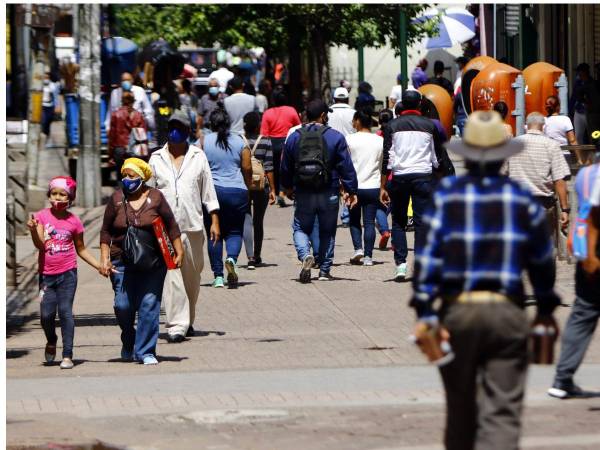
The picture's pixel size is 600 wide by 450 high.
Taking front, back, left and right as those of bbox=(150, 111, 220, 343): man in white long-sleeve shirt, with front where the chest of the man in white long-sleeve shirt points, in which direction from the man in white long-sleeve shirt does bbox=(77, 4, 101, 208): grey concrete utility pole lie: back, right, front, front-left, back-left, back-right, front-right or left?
back

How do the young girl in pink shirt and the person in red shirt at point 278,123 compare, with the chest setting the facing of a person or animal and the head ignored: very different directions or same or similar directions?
very different directions

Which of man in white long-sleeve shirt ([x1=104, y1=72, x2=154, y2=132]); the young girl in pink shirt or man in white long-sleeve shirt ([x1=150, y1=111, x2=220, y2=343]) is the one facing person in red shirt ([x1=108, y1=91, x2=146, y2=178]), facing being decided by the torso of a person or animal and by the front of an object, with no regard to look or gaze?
man in white long-sleeve shirt ([x1=104, y1=72, x2=154, y2=132])

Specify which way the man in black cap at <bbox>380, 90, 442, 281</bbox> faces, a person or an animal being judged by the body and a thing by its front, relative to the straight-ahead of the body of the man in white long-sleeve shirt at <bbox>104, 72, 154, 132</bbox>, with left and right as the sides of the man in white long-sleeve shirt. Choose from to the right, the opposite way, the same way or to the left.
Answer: the opposite way

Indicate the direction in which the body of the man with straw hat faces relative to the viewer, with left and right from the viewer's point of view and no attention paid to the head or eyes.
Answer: facing away from the viewer

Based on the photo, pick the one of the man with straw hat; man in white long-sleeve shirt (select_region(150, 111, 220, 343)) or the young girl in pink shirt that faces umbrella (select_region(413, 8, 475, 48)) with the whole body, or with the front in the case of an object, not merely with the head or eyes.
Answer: the man with straw hat

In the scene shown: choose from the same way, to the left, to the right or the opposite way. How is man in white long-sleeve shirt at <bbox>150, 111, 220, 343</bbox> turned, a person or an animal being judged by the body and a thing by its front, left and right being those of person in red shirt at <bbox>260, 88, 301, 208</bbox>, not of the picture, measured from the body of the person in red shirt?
the opposite way

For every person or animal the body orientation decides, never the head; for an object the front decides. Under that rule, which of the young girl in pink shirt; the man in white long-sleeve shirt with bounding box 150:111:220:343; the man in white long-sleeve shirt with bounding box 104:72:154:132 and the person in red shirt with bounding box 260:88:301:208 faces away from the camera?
the person in red shirt

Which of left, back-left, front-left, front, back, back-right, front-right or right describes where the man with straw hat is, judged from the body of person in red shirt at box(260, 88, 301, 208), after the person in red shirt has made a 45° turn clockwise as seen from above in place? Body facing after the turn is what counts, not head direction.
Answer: back-right

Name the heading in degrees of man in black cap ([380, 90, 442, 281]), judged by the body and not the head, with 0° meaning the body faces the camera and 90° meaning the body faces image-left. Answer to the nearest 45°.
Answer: approximately 180°

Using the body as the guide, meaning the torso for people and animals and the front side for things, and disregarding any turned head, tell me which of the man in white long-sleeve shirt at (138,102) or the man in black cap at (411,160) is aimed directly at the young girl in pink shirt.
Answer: the man in white long-sleeve shirt

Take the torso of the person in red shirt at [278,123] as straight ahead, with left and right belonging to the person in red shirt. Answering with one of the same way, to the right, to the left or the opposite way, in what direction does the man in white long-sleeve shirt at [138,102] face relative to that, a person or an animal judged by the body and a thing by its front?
the opposite way

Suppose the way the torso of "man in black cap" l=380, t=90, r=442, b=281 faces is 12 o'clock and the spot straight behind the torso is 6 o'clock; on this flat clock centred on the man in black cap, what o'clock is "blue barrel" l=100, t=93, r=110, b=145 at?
The blue barrel is roughly at 11 o'clock from the man in black cap.

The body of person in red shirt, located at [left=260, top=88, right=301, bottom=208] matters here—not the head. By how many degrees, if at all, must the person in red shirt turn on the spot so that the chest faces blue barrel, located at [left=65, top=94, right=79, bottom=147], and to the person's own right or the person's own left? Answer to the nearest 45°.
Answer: approximately 45° to the person's own left

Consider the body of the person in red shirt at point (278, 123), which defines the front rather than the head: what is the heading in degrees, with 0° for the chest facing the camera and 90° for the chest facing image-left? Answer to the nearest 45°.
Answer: approximately 180°

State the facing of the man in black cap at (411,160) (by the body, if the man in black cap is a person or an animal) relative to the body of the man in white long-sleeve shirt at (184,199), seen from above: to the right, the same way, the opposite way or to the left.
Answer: the opposite way
